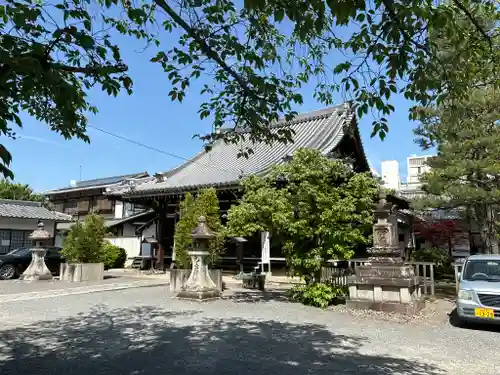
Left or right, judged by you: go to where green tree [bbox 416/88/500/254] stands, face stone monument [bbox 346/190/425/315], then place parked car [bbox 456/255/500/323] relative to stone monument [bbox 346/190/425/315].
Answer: left

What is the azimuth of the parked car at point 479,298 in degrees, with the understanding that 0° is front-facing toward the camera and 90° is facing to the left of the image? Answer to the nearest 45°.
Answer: approximately 0°

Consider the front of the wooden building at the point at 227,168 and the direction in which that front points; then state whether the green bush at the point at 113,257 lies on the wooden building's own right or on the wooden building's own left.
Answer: on the wooden building's own right

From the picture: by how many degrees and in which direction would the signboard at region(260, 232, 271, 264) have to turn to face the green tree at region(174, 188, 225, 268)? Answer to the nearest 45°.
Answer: approximately 45° to its right

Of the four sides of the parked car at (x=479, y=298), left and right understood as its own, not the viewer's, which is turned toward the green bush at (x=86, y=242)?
right

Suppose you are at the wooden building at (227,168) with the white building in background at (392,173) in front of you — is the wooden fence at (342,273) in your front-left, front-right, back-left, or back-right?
back-right
